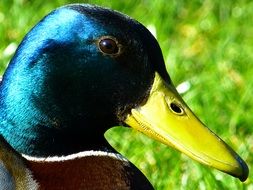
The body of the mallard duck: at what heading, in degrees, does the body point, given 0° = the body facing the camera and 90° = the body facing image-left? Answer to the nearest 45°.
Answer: approximately 270°
